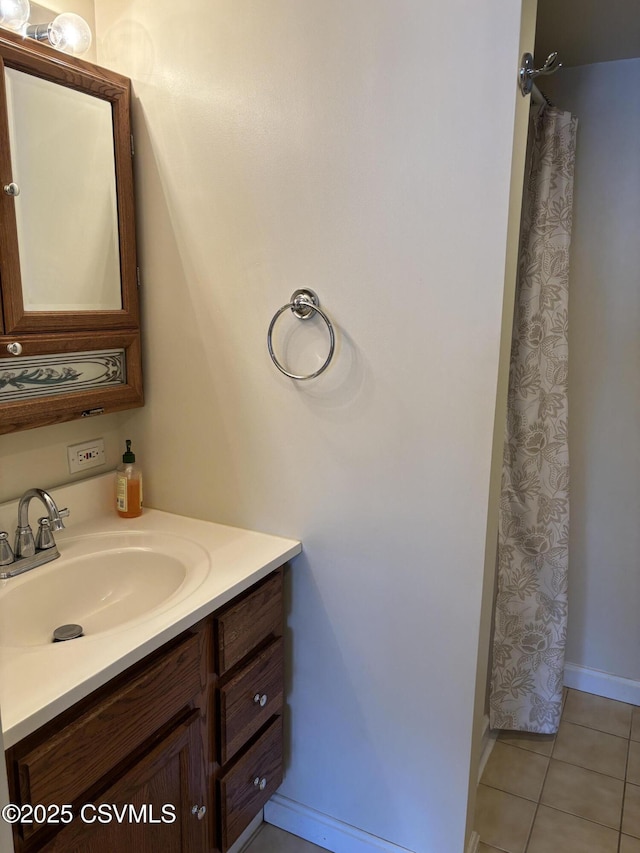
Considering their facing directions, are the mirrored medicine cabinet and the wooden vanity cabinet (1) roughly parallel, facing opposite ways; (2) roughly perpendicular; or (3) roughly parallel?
roughly parallel

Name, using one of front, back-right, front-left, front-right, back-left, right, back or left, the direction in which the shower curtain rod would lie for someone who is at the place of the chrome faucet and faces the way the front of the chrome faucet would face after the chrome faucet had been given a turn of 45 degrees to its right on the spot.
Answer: left

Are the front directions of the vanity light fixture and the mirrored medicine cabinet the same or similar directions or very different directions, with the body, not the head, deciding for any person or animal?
same or similar directions

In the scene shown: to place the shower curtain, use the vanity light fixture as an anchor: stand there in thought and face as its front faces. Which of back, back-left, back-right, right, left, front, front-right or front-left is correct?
front-left

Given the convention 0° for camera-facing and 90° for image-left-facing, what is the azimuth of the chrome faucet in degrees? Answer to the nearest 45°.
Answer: approximately 315°

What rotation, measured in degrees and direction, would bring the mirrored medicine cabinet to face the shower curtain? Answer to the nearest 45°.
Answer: approximately 45° to its left

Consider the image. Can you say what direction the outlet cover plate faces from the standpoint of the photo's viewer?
facing the viewer and to the right of the viewer

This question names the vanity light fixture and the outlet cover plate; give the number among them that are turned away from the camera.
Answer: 0

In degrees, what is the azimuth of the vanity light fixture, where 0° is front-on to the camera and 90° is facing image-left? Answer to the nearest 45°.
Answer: approximately 315°

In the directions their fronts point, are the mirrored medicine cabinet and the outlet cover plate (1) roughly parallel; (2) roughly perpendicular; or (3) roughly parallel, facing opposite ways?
roughly parallel

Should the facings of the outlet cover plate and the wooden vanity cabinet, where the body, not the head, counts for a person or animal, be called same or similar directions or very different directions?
same or similar directions

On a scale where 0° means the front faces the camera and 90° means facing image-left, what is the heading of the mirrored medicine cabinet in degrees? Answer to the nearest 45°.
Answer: approximately 315°
